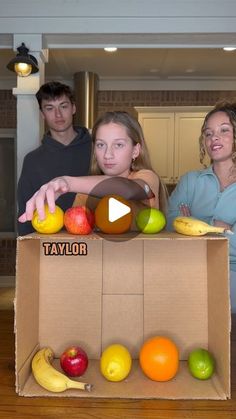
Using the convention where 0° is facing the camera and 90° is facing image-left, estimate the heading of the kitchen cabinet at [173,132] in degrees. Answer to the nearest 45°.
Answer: approximately 0°

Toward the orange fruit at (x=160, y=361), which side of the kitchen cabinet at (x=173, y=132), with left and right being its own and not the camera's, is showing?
front

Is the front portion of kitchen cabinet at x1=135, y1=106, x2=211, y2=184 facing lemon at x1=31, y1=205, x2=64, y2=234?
yes

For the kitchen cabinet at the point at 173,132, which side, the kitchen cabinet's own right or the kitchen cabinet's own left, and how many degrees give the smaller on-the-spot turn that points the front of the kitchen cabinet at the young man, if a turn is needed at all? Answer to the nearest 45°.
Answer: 0° — it already faces them

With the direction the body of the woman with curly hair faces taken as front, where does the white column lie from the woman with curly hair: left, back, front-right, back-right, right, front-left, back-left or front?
back-right

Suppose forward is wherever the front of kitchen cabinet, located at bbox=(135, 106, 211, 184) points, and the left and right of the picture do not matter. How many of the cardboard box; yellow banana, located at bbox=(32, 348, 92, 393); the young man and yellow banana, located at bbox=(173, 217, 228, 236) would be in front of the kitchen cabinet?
4

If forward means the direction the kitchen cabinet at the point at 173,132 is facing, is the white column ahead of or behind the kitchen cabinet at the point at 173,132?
ahead

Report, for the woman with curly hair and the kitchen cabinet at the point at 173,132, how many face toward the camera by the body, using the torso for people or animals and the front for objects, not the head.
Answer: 2

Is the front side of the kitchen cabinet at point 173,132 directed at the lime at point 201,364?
yes

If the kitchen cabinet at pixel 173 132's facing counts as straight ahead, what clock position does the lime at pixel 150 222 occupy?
The lime is roughly at 12 o'clock from the kitchen cabinet.

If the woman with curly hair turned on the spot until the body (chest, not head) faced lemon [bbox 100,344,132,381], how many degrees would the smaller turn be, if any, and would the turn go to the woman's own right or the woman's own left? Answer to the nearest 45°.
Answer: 0° — they already face it

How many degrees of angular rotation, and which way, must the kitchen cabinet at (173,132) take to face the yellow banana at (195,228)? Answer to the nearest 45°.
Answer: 0° — it already faces it

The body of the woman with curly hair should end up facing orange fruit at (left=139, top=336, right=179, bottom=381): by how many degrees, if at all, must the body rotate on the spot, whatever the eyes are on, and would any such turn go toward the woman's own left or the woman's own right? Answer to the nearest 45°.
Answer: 0° — they already face it
